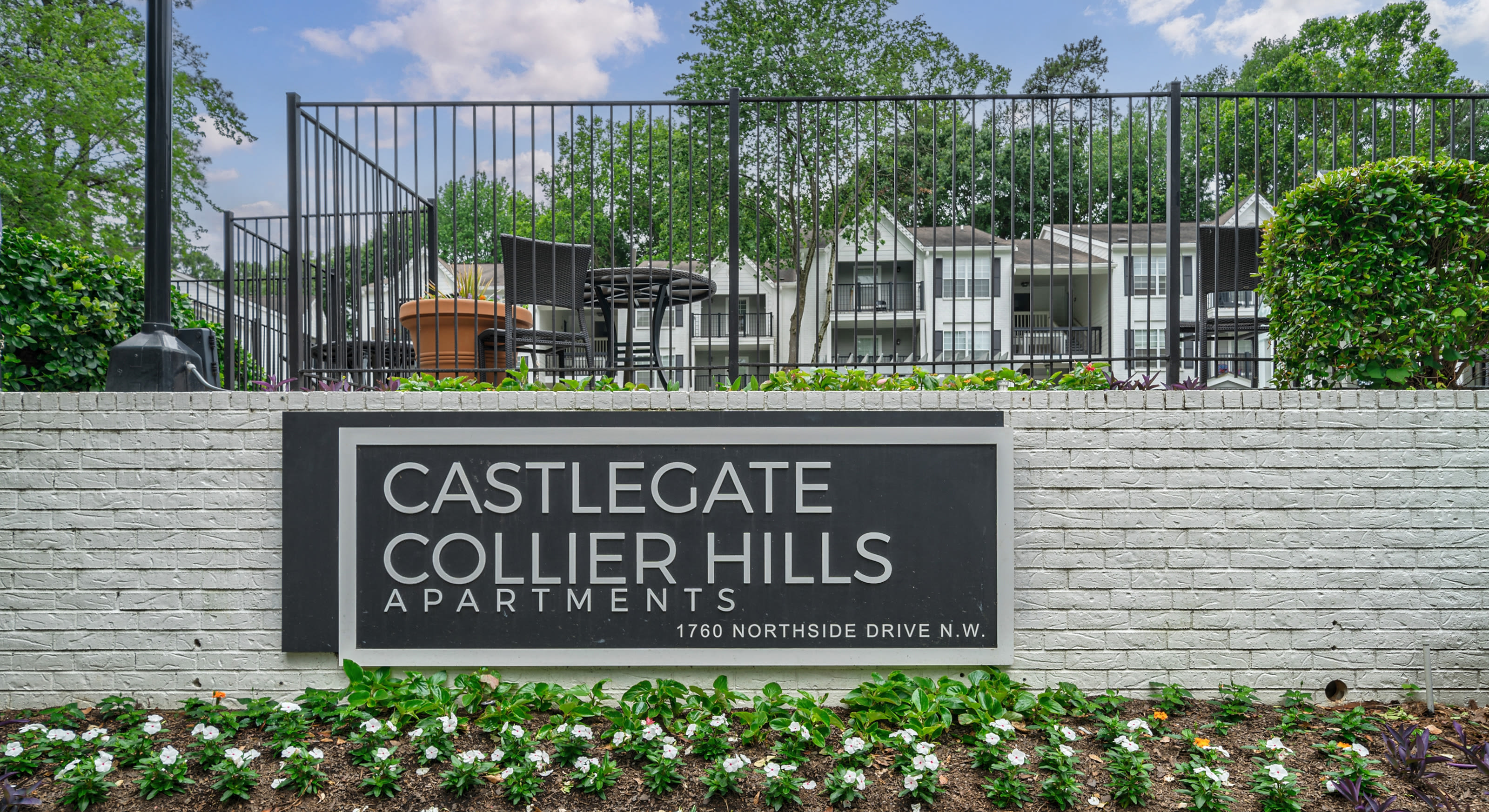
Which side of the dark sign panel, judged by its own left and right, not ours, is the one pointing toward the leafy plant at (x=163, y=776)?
right

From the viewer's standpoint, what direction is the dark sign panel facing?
toward the camera

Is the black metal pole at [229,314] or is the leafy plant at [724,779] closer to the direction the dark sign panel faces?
the leafy plant

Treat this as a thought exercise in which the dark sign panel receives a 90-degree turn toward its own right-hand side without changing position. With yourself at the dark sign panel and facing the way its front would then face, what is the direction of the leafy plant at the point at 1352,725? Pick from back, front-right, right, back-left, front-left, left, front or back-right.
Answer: back

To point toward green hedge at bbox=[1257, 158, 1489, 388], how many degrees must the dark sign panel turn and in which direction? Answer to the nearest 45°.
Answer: approximately 90° to its left

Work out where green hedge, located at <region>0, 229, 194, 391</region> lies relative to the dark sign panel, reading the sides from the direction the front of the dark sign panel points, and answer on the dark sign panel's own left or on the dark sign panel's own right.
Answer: on the dark sign panel's own right

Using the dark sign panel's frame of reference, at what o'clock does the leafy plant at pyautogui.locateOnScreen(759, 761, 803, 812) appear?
The leafy plant is roughly at 11 o'clock from the dark sign panel.

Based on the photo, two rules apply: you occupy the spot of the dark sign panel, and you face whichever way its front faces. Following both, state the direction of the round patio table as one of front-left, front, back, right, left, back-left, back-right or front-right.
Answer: back

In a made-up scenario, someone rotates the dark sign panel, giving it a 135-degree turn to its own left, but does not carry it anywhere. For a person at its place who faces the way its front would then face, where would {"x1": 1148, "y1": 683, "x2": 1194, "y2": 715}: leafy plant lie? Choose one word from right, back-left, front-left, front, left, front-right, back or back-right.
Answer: front-right

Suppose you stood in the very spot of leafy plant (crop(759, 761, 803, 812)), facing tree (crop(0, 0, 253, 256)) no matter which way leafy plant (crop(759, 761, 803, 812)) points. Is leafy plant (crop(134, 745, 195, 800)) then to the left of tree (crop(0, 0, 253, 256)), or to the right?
left

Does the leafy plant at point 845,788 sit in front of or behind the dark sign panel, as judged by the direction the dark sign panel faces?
in front
